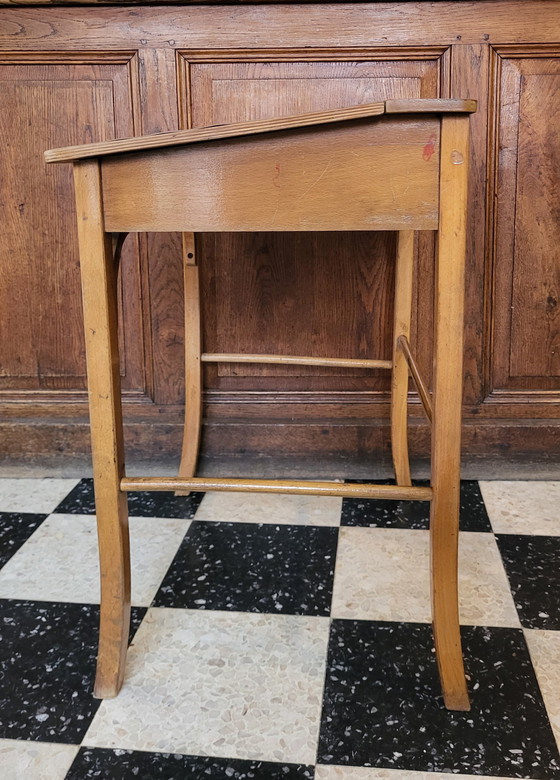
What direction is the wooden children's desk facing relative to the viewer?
to the viewer's left
